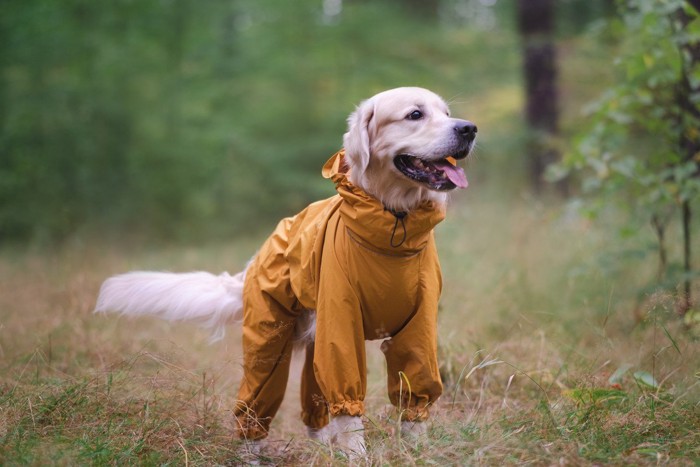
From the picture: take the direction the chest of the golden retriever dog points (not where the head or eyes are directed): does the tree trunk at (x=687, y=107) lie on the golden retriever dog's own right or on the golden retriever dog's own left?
on the golden retriever dog's own left

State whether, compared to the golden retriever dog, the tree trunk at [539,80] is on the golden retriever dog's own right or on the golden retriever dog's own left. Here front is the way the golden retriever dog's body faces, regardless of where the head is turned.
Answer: on the golden retriever dog's own left

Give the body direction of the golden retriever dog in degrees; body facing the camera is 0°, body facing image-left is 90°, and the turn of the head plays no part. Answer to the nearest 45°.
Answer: approximately 315°
